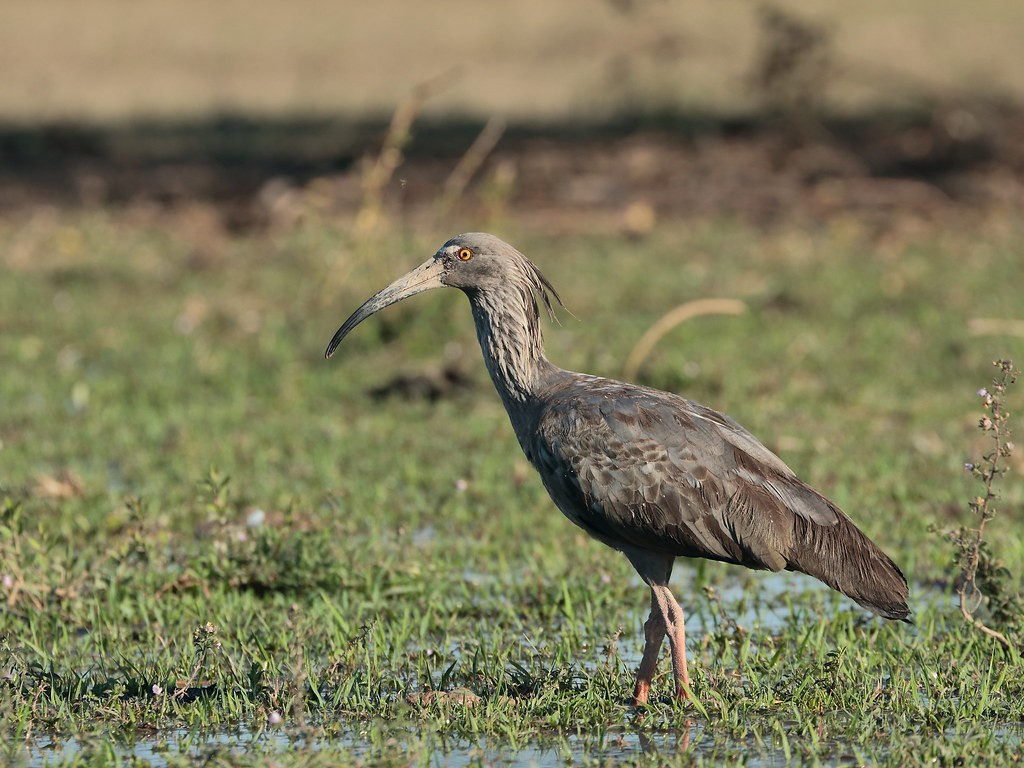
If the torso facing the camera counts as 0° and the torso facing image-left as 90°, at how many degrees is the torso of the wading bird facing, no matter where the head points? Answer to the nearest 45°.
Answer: approximately 90°

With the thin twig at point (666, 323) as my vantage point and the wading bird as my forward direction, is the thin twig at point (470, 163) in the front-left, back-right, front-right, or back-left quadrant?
back-right

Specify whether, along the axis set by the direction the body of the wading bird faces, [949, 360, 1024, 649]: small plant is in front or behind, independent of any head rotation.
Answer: behind

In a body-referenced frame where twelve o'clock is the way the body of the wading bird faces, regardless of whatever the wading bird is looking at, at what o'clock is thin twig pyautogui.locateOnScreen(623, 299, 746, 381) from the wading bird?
The thin twig is roughly at 3 o'clock from the wading bird.

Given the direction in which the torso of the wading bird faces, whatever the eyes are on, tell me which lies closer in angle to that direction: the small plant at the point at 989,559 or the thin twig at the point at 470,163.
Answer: the thin twig

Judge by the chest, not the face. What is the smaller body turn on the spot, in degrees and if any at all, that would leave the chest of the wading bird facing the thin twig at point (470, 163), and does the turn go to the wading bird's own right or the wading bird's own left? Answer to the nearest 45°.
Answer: approximately 90° to the wading bird's own right
